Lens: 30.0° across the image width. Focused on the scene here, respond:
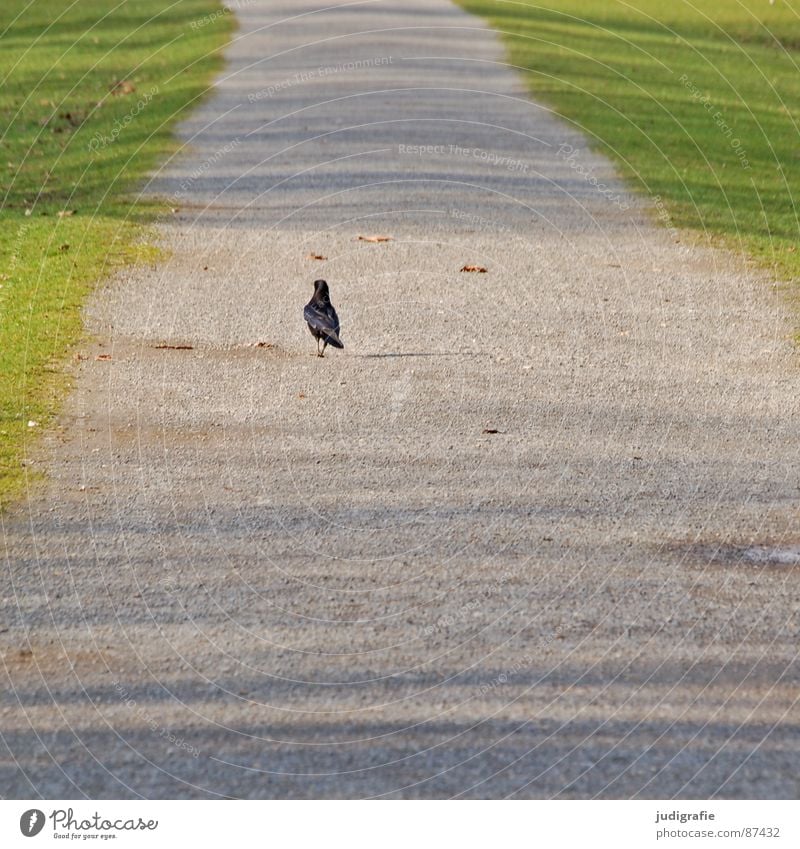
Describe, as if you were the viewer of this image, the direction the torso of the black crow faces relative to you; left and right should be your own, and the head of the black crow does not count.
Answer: facing away from the viewer and to the left of the viewer
